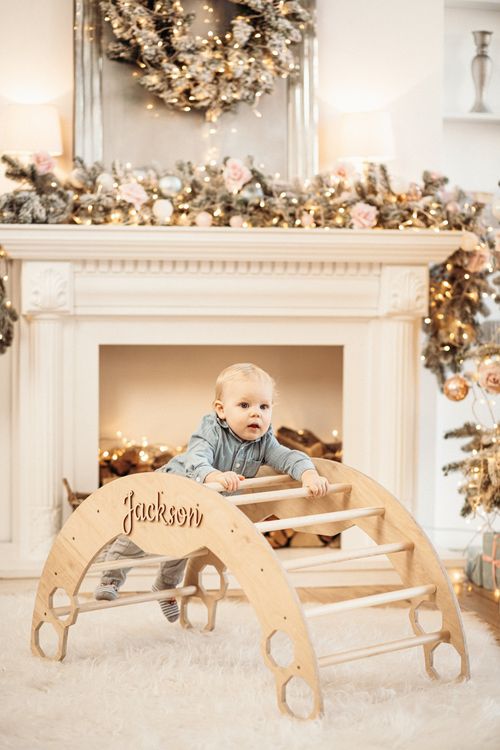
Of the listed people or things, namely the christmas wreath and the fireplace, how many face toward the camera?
2

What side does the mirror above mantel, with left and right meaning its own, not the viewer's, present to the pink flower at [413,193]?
left

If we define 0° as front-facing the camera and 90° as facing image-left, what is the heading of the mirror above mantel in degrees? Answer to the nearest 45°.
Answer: approximately 0°

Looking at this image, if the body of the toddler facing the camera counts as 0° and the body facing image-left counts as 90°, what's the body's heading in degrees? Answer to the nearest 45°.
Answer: approximately 315°

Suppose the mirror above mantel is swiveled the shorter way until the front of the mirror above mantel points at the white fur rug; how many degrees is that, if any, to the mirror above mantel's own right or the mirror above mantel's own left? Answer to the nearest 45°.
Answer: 0° — it already faces it
